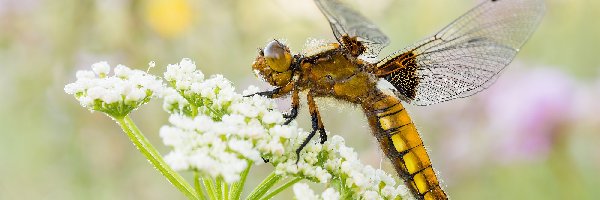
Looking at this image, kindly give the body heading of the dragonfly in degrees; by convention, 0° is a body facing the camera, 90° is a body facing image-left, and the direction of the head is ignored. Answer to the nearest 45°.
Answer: approximately 90°

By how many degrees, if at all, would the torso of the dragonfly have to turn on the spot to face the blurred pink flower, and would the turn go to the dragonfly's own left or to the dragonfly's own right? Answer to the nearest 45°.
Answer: approximately 90° to the dragonfly's own right
